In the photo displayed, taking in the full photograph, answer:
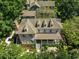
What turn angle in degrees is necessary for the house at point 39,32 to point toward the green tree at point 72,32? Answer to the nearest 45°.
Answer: approximately 90° to its left

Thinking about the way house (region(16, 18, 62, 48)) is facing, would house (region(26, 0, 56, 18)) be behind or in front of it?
behind

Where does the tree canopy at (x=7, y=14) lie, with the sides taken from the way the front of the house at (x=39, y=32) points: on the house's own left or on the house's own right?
on the house's own right

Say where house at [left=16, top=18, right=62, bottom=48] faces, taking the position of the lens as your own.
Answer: facing the viewer

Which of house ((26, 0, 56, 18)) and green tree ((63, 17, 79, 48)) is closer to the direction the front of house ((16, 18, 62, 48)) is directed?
the green tree
